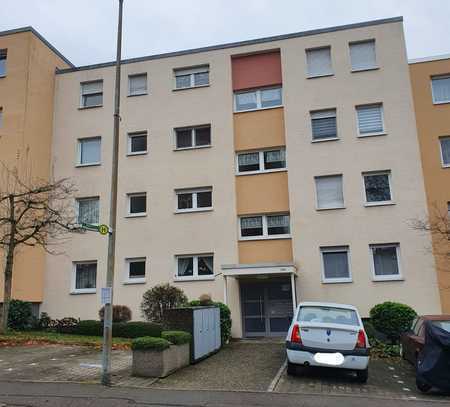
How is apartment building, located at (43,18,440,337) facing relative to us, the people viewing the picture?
facing the viewer

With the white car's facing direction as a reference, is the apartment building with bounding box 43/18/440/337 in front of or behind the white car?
in front

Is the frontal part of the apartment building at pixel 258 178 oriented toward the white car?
yes

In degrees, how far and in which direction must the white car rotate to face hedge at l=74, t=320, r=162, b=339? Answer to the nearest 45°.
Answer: approximately 45° to its left

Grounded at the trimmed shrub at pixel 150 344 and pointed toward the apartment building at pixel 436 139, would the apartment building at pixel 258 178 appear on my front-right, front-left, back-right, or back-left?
front-left

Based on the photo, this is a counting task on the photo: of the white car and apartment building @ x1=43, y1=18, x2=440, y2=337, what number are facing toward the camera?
1

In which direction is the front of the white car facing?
away from the camera

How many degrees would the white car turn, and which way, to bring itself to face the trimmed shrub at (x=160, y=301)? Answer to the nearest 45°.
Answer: approximately 45° to its left

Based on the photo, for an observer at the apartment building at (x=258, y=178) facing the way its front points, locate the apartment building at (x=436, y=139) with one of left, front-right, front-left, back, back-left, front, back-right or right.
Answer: left

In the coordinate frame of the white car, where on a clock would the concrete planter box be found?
The concrete planter box is roughly at 9 o'clock from the white car.

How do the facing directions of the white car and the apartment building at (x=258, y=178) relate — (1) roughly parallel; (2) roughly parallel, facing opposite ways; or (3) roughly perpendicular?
roughly parallel, facing opposite ways

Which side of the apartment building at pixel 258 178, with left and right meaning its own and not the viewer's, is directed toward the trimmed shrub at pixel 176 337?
front

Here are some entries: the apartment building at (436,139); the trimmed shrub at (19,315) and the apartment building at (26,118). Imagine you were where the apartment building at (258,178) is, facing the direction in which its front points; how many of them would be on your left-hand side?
1

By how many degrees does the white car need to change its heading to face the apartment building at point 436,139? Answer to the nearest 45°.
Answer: approximately 45° to its right

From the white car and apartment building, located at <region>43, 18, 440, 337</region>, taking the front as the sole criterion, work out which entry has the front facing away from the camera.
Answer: the white car

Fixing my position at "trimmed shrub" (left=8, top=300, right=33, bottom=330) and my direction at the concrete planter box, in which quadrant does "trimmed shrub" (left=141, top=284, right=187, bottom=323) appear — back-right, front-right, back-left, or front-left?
front-left
